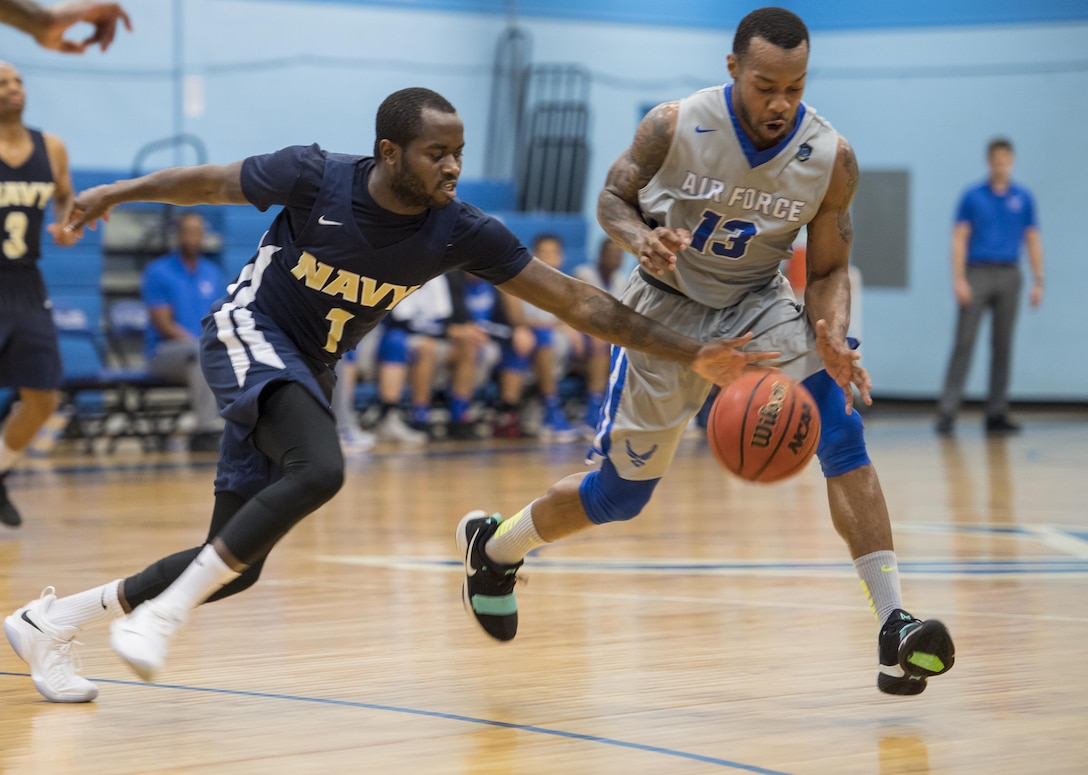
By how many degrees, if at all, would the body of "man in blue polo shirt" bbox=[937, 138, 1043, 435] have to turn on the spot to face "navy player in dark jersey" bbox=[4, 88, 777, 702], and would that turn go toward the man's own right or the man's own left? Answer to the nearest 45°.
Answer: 0° — they already face them

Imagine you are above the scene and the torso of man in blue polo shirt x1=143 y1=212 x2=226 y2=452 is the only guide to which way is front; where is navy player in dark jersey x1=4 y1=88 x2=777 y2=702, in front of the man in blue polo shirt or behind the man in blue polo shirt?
in front

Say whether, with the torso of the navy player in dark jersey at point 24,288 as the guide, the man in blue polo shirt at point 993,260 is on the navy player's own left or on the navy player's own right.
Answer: on the navy player's own left

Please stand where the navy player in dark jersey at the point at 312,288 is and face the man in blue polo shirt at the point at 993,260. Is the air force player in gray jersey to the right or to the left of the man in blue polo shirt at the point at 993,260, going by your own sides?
right

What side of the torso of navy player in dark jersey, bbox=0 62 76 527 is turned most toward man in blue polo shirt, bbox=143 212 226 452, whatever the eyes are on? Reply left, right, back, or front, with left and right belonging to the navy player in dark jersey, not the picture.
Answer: back

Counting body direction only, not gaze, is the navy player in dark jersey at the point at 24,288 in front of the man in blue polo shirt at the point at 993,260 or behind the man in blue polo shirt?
in front

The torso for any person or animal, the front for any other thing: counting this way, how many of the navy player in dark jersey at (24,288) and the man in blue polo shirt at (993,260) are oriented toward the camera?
2

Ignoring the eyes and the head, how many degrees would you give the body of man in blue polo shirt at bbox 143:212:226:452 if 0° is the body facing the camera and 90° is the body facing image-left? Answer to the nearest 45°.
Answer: approximately 315°

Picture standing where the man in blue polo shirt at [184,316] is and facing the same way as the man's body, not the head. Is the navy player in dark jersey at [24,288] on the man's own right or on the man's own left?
on the man's own right

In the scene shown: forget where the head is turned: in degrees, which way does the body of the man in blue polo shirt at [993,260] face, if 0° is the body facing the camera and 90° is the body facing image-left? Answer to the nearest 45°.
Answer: approximately 0°

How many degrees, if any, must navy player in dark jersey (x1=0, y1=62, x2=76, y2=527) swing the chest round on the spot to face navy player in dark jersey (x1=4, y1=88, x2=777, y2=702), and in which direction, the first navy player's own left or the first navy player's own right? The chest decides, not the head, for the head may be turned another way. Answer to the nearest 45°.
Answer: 0° — they already face them

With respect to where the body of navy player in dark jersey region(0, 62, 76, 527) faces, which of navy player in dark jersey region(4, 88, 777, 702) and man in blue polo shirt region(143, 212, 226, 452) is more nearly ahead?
the navy player in dark jersey
